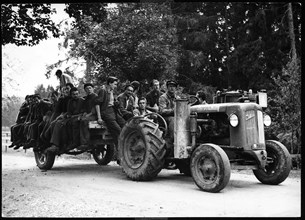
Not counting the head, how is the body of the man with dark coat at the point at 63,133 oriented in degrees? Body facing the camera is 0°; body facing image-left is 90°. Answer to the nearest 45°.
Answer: approximately 45°

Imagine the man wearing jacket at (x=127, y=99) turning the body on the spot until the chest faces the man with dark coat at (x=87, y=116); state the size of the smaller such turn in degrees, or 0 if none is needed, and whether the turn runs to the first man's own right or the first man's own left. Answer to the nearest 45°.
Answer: approximately 135° to the first man's own right

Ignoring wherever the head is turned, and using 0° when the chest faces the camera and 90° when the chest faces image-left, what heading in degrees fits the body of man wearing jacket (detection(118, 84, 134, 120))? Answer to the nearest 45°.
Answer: approximately 315°

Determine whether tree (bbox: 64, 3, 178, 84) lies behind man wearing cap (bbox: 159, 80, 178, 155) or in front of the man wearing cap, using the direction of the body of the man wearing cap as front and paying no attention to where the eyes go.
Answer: behind

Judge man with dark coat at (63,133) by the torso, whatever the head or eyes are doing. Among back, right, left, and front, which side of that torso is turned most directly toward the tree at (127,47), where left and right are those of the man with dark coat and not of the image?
back

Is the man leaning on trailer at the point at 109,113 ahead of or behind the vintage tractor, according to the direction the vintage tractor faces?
behind

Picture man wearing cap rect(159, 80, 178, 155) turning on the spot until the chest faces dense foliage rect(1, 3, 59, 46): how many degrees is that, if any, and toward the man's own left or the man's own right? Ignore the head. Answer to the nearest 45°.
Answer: approximately 90° to the man's own right

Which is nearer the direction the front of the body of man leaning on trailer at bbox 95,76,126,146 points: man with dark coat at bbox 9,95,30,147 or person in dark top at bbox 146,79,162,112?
the person in dark top
